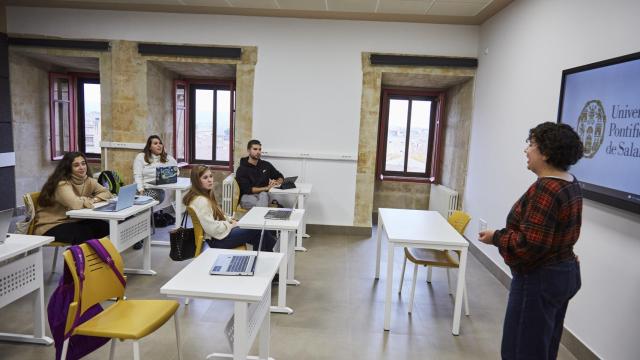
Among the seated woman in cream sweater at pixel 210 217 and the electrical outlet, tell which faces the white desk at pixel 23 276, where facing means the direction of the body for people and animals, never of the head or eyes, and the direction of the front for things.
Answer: the electrical outlet

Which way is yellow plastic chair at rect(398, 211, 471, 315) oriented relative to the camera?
to the viewer's left

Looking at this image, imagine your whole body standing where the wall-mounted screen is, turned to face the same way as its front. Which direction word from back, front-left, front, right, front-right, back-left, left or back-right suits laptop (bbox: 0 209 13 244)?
front

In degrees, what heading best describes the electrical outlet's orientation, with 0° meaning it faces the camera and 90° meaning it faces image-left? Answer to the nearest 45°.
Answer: approximately 45°

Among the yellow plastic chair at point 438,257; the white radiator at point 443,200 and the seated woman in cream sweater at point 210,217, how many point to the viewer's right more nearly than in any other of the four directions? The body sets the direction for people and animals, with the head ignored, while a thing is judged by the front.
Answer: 1

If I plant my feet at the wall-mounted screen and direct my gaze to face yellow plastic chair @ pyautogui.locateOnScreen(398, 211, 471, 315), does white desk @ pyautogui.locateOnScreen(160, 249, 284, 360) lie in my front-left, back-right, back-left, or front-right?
front-left

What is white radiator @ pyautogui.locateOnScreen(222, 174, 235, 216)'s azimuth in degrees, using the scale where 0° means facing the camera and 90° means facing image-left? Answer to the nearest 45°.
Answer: approximately 45°

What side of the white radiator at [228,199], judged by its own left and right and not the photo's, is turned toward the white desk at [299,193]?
left

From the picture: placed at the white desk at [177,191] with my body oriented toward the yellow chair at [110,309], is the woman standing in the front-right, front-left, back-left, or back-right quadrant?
front-left

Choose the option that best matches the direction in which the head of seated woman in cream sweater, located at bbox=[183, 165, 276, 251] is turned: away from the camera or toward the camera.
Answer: toward the camera

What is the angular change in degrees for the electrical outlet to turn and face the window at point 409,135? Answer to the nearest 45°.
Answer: approximately 90° to its right

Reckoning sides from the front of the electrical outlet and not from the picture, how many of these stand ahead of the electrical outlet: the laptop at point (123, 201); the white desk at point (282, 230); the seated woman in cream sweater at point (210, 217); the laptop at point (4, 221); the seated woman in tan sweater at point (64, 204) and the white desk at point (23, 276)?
6

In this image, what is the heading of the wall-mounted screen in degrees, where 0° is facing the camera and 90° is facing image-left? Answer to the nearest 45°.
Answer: approximately 45°

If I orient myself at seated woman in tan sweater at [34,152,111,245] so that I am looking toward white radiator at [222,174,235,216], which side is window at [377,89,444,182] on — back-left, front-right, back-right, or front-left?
front-right

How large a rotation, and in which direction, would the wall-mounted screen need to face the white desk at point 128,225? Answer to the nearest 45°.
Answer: approximately 45° to its right

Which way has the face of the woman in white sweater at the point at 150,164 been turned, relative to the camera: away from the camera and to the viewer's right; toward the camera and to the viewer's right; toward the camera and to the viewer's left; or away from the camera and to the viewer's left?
toward the camera and to the viewer's right
